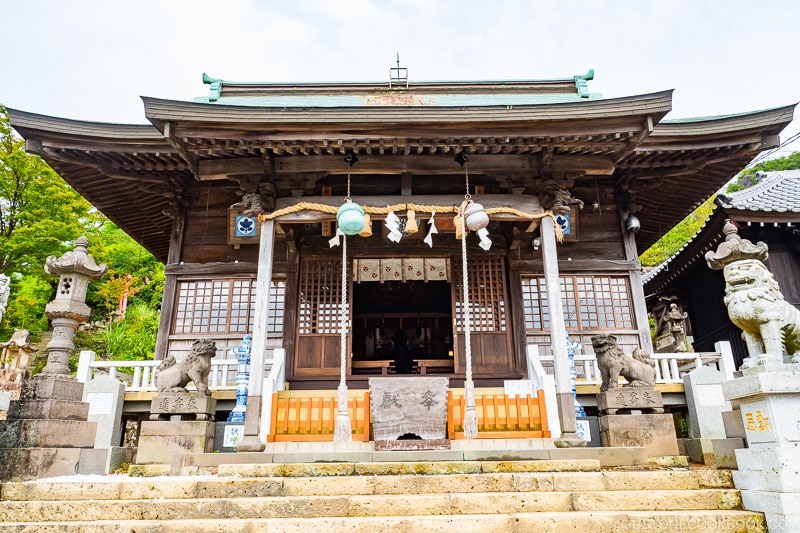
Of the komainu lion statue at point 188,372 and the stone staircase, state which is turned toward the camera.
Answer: the stone staircase

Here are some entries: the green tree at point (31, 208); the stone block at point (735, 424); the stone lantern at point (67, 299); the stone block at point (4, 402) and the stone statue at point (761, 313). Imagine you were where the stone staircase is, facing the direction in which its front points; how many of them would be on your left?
2

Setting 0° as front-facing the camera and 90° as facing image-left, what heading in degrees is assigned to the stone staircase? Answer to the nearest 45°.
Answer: approximately 0°

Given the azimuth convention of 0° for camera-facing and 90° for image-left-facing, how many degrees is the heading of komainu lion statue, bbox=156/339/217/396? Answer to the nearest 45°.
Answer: approximately 270°

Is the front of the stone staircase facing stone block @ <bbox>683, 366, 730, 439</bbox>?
no

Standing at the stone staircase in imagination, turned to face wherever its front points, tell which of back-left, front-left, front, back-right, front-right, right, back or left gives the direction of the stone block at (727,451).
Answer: left

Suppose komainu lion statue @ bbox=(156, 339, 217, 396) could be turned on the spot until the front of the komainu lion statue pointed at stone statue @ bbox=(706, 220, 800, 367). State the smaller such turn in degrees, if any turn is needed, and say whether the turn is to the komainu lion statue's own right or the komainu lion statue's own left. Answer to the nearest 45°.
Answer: approximately 45° to the komainu lion statue's own right

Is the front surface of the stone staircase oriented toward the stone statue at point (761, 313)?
no

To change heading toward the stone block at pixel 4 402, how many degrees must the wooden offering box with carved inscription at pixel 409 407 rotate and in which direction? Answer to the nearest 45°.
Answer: approximately 90° to its right

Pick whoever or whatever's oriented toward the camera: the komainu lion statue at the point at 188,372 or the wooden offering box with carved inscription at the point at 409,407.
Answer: the wooden offering box with carved inscription

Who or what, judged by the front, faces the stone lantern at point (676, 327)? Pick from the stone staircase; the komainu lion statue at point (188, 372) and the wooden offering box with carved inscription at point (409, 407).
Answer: the komainu lion statue

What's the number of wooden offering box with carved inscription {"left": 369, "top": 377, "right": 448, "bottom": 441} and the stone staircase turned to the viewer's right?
0

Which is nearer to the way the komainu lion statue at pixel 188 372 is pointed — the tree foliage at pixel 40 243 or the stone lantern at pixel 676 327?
the stone lantern

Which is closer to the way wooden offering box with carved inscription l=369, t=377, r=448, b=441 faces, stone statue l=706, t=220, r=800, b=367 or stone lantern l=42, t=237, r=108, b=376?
the stone statue

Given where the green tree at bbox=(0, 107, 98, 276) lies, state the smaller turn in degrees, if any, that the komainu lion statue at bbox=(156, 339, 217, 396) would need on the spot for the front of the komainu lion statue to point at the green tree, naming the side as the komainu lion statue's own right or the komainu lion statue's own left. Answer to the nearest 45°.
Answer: approximately 135° to the komainu lion statue's own left

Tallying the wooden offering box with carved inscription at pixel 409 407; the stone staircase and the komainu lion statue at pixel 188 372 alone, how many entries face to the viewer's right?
1

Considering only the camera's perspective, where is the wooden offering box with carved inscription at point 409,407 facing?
facing the viewer

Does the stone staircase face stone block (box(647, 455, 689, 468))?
no
